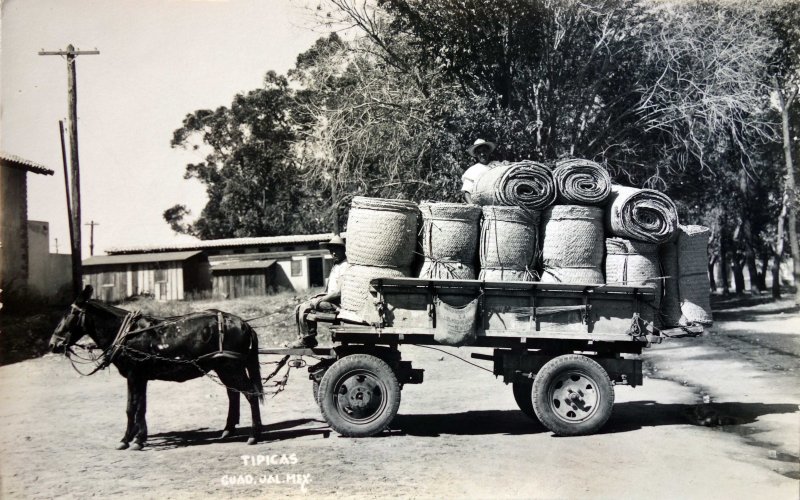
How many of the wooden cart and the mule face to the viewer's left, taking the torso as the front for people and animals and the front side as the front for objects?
2

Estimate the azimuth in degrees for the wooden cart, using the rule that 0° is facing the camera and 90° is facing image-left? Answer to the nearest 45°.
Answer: approximately 90°

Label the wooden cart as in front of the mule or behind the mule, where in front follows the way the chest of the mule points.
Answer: behind

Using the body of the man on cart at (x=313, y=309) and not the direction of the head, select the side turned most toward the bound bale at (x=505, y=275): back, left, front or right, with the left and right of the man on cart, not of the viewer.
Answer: back

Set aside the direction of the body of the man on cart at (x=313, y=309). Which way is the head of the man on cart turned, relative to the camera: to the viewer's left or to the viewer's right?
to the viewer's left

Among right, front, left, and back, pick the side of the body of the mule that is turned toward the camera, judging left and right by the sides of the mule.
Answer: left

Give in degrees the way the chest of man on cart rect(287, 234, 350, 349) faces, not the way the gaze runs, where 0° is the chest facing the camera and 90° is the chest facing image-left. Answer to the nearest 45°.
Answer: approximately 90°

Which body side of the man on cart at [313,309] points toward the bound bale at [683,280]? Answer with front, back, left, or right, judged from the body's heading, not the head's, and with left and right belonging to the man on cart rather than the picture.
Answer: back

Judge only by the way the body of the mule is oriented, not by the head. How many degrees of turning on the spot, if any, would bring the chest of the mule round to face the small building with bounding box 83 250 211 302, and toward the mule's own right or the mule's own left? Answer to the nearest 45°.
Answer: approximately 90° to the mule's own right

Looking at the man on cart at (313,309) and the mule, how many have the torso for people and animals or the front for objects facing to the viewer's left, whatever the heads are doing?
2
